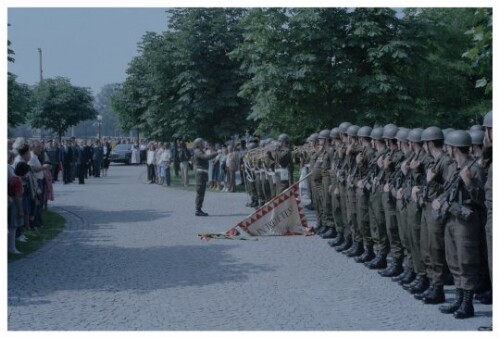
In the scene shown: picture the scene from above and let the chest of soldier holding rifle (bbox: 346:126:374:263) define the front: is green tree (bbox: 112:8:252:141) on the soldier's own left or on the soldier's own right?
on the soldier's own right

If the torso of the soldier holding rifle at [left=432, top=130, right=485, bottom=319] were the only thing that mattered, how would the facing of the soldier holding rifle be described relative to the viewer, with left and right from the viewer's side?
facing to the left of the viewer

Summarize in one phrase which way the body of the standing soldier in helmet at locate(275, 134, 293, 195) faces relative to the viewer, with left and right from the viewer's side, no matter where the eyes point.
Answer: facing the viewer and to the left of the viewer

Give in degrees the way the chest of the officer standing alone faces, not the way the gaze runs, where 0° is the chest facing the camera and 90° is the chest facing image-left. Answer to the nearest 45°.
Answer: approximately 270°

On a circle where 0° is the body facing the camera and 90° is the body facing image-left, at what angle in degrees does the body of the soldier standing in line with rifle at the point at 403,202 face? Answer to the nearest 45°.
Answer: approximately 45°

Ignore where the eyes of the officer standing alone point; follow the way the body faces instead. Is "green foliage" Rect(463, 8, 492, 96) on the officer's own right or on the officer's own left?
on the officer's own right

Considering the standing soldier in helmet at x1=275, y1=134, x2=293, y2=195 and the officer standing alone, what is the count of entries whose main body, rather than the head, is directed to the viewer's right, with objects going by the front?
1

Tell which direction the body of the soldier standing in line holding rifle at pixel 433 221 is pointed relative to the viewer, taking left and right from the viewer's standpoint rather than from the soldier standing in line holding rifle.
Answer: facing to the left of the viewer
